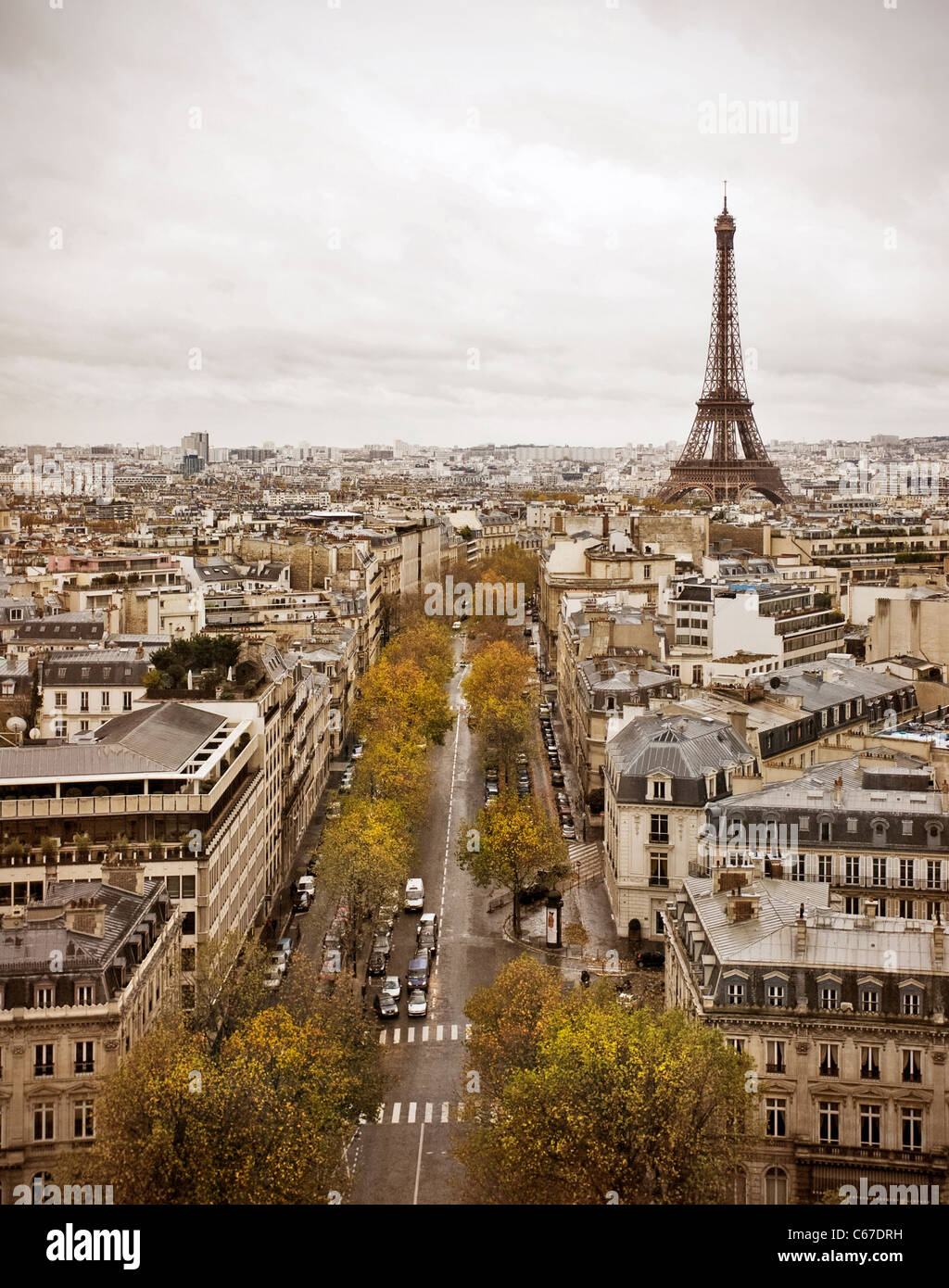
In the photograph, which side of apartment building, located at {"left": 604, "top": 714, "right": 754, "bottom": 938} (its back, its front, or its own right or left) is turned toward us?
front

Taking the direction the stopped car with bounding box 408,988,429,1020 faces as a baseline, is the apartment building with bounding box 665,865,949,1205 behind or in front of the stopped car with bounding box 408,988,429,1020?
in front

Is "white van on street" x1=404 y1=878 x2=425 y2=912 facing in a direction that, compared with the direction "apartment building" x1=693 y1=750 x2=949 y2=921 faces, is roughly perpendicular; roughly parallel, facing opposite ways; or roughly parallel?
roughly parallel

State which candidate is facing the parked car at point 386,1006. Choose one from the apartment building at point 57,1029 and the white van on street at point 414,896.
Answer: the white van on street at point 414,896

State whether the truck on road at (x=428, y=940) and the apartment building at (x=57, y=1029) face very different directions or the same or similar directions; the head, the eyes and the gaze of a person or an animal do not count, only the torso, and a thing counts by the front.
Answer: same or similar directions

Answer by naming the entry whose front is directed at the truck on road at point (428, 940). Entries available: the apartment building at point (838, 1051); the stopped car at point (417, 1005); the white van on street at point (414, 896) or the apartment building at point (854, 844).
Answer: the white van on street at point (414, 896)

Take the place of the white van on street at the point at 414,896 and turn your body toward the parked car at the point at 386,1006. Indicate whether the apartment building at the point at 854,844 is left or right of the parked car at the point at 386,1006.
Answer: left

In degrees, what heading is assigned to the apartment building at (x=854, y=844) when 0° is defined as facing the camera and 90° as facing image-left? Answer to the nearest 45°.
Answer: approximately 0°

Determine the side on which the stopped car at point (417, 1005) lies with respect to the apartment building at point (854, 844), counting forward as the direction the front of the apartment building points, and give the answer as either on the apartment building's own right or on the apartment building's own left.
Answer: on the apartment building's own right

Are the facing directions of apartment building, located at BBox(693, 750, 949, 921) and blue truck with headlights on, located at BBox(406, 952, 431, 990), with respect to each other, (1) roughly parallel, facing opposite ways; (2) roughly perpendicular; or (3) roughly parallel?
roughly parallel

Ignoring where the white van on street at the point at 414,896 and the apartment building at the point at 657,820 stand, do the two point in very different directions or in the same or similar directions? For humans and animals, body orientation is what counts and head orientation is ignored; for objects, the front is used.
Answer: same or similar directions

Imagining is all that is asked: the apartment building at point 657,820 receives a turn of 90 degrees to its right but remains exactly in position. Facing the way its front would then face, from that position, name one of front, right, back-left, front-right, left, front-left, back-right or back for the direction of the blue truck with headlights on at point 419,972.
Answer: front-left

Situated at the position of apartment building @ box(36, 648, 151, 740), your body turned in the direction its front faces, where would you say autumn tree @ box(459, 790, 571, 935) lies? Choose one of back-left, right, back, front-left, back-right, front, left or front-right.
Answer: front-left

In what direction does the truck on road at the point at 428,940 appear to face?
toward the camera

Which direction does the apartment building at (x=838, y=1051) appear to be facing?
toward the camera
